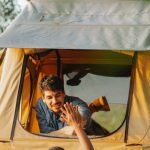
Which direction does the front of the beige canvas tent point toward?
toward the camera
